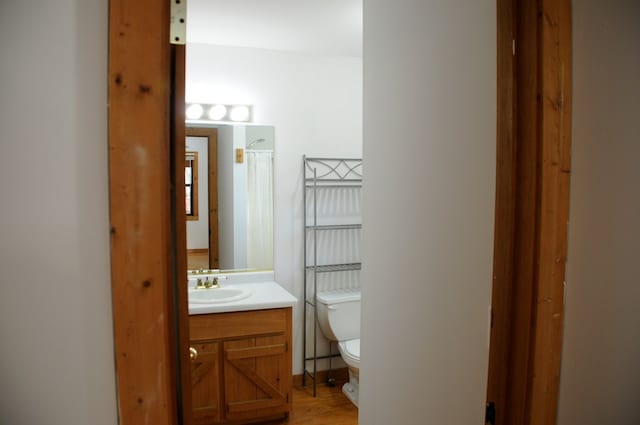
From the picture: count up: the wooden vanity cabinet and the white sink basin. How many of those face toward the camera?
2

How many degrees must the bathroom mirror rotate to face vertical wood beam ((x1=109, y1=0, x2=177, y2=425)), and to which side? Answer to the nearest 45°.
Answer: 0° — it already faces it

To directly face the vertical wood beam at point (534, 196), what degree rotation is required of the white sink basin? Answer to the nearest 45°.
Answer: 0° — it already faces it

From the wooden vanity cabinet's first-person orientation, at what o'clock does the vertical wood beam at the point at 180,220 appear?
The vertical wood beam is roughly at 12 o'clock from the wooden vanity cabinet.

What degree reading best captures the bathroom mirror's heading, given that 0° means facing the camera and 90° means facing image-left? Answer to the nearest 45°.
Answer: approximately 0°
